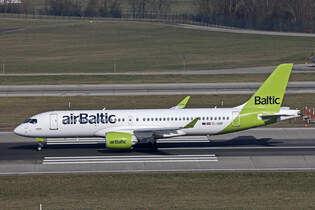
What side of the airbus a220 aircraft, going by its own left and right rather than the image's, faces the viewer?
left
